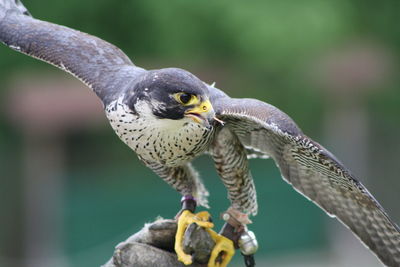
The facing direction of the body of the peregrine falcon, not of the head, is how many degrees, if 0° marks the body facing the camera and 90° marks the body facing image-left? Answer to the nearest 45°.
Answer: approximately 0°
